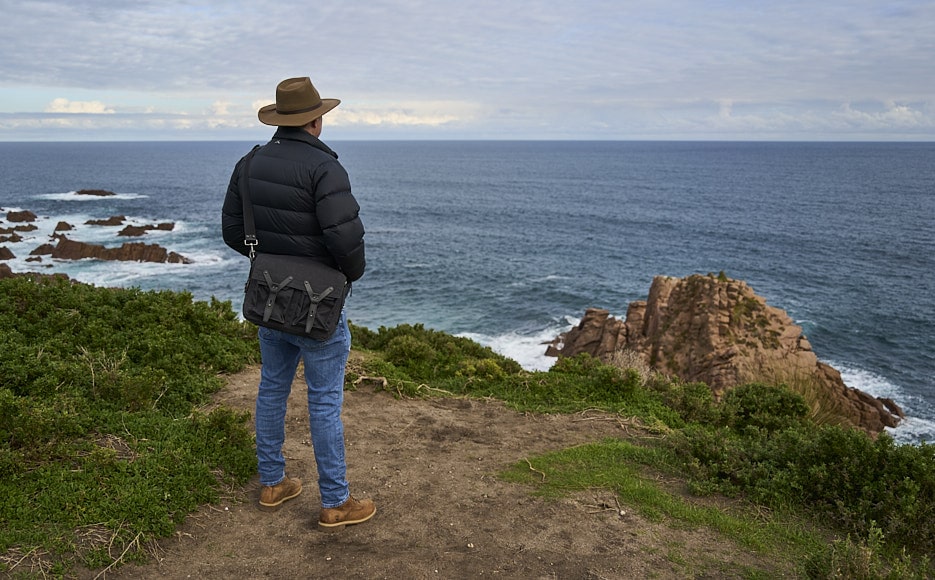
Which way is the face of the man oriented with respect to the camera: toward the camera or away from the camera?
away from the camera

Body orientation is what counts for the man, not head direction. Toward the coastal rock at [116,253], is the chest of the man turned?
no

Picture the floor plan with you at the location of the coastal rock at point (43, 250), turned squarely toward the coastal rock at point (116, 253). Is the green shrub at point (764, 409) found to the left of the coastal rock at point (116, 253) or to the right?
right

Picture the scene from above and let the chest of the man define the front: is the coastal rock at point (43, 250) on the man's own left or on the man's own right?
on the man's own left

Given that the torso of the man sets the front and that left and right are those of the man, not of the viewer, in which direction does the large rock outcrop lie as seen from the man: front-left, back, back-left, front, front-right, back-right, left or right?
front

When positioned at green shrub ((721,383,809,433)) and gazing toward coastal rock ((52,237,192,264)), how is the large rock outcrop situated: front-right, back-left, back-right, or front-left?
front-right

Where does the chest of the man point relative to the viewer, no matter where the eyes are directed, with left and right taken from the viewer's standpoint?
facing away from the viewer and to the right of the viewer
